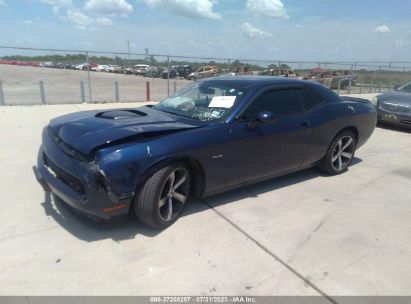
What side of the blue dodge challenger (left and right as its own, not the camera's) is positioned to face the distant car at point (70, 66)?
right

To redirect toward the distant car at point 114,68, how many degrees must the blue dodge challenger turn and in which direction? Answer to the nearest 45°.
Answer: approximately 135° to its right

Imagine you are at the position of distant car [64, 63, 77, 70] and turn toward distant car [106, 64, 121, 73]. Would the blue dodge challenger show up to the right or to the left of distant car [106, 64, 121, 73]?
right

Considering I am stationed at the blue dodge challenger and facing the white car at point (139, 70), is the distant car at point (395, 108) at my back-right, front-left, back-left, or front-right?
front-right

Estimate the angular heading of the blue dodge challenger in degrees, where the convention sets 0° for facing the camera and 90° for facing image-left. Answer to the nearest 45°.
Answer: approximately 45°

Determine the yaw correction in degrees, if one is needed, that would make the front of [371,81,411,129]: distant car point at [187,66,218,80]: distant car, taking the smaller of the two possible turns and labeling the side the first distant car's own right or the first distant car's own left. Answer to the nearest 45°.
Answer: approximately 90° to the first distant car's own right

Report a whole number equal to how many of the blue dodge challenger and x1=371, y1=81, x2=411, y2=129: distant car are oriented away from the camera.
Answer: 0

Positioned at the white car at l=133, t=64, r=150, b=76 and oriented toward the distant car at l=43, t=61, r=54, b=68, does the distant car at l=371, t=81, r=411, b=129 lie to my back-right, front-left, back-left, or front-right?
back-left

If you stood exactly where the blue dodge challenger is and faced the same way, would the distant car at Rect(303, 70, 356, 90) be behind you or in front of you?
behind

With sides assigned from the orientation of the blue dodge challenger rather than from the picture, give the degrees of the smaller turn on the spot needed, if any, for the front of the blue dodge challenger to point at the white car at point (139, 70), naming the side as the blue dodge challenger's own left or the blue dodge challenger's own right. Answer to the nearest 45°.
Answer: approximately 135° to the blue dodge challenger's own right

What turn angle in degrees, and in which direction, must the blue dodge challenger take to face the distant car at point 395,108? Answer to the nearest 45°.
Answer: approximately 180°

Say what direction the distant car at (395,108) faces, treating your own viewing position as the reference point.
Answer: facing the viewer and to the left of the viewer

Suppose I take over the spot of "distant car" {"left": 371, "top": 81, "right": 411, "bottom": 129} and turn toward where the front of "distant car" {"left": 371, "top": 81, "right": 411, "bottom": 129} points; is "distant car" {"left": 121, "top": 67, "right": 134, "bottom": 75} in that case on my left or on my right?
on my right

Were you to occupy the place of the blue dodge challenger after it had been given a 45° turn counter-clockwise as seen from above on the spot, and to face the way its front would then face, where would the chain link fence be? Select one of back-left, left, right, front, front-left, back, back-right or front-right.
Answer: back
